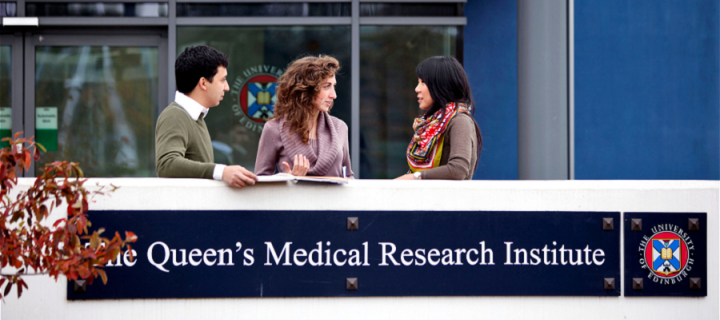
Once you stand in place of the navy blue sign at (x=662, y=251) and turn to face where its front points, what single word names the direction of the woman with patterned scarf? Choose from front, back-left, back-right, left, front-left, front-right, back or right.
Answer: right

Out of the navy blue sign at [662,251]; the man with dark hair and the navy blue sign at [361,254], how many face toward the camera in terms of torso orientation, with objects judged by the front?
2

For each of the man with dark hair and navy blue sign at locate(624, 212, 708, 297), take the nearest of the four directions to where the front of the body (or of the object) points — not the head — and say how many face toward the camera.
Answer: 1

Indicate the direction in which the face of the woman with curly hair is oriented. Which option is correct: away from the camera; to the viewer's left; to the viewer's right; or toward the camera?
to the viewer's right

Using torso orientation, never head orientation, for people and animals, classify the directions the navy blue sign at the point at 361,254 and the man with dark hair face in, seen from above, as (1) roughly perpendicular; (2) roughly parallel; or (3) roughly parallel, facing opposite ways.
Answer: roughly perpendicular

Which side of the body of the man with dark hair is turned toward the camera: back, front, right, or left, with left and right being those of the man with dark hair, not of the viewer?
right

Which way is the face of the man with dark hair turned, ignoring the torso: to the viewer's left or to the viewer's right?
to the viewer's right

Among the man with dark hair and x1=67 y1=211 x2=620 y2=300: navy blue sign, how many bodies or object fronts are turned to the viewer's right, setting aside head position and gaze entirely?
1

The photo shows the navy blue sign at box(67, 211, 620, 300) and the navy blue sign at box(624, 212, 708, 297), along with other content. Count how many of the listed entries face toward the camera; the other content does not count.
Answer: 2

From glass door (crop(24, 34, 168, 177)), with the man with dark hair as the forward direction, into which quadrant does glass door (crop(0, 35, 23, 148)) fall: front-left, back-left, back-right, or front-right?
back-right

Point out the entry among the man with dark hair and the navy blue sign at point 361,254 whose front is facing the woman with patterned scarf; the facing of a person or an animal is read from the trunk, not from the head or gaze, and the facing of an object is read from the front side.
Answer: the man with dark hair
